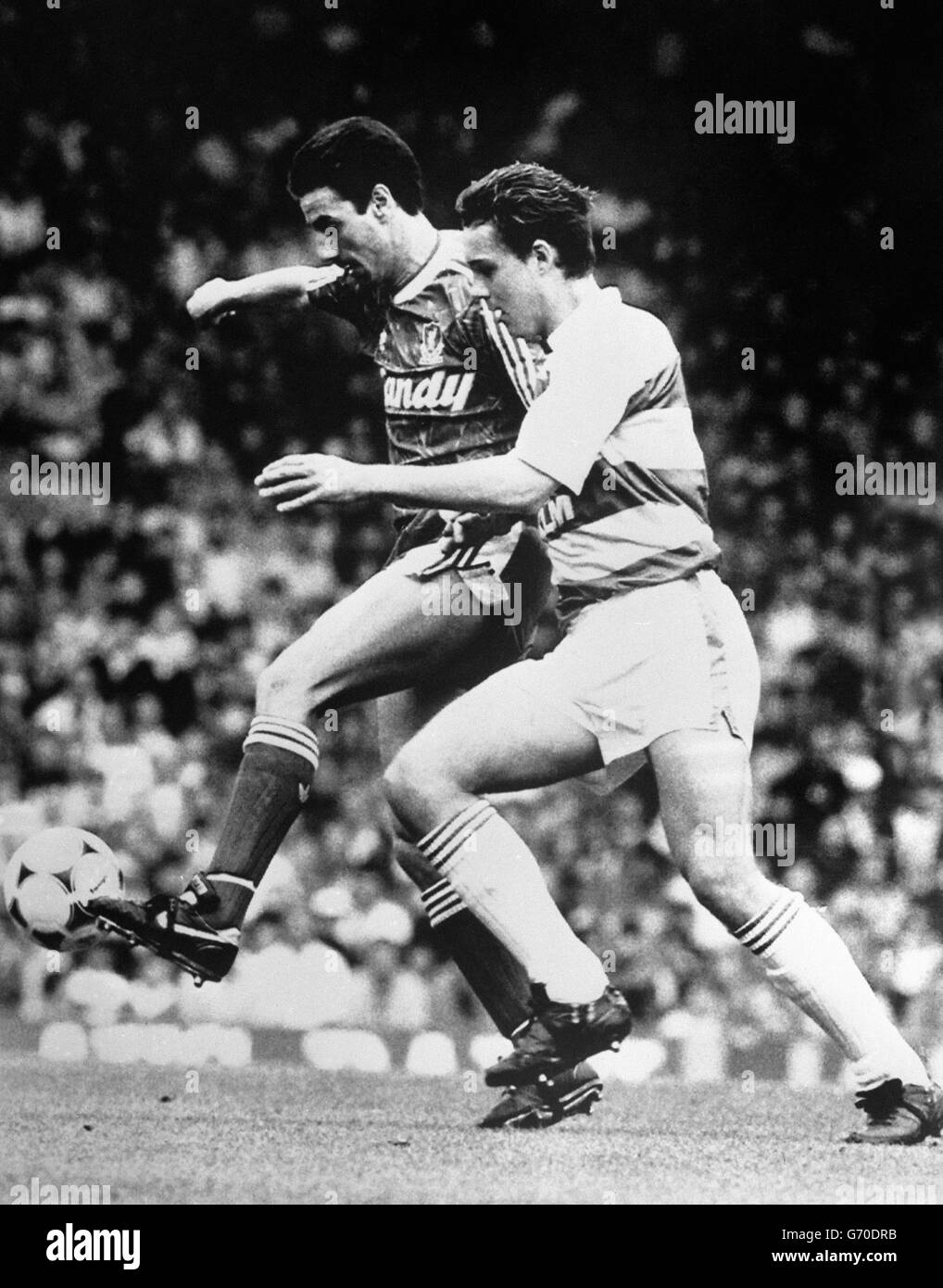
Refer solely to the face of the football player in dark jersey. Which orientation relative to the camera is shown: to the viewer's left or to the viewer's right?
to the viewer's left

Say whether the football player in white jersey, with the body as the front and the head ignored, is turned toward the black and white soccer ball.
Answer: yes

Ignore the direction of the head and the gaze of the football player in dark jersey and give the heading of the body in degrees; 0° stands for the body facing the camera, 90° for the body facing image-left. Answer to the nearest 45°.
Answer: approximately 45°

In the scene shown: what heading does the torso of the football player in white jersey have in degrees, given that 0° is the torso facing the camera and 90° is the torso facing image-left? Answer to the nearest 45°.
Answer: approximately 90°
